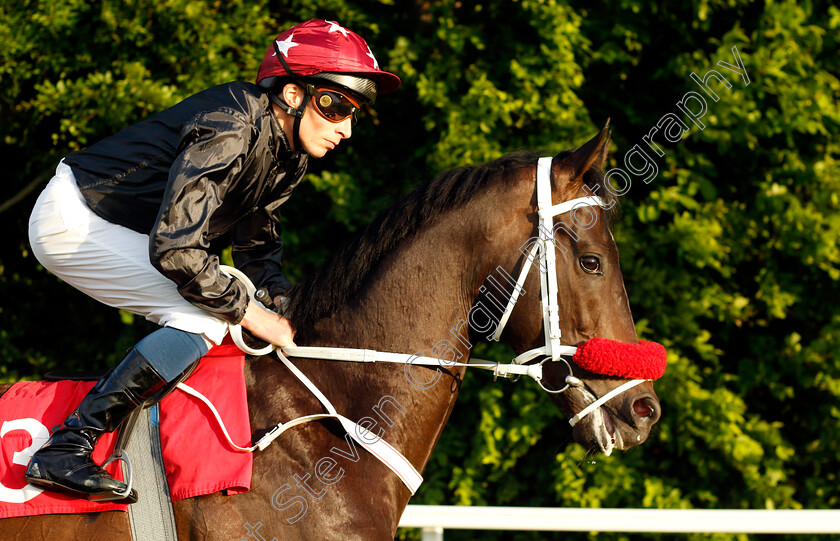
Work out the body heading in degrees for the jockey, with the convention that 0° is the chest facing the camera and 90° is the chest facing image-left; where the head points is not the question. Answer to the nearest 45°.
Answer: approximately 270°

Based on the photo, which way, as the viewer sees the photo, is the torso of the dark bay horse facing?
to the viewer's right
